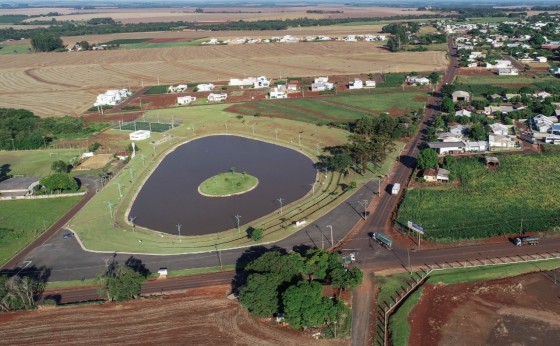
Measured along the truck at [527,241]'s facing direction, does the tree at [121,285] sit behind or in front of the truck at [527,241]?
in front

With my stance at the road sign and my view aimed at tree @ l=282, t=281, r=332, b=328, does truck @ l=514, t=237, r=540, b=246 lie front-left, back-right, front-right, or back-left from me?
back-left

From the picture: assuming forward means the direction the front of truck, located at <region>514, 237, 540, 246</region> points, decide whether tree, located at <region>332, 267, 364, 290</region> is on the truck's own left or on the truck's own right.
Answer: on the truck's own left

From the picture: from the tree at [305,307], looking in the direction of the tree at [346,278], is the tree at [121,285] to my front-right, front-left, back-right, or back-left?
back-left

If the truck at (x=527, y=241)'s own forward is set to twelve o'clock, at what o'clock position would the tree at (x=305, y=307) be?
The tree is roughly at 10 o'clock from the truck.

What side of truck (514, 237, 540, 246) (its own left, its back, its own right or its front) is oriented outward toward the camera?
left

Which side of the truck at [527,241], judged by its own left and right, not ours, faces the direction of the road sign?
front

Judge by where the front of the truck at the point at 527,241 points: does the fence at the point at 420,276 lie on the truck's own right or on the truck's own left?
on the truck's own left
